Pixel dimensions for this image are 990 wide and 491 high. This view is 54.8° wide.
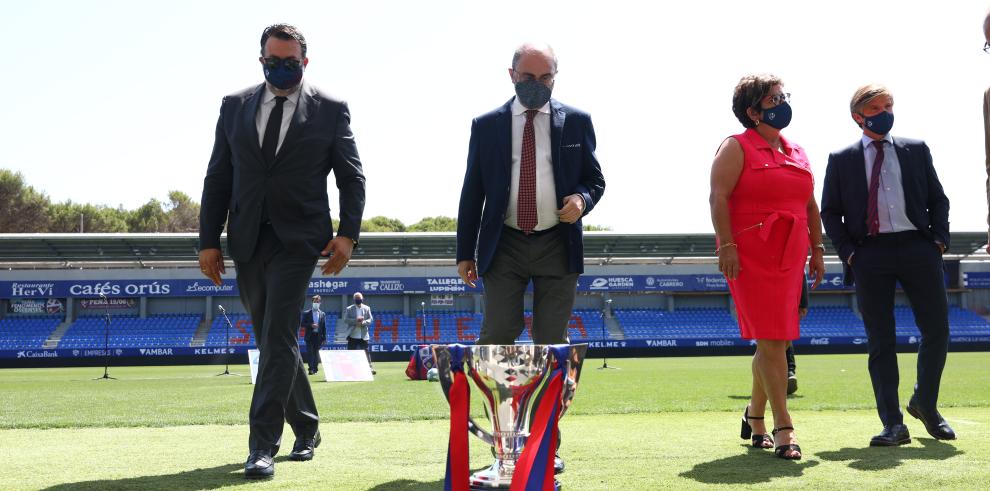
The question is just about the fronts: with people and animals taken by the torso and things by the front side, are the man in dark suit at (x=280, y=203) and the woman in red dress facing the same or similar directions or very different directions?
same or similar directions

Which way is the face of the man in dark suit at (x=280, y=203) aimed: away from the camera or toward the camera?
toward the camera

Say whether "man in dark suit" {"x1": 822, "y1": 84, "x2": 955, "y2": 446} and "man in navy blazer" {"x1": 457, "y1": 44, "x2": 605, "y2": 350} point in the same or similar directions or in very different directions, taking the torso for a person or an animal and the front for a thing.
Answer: same or similar directions

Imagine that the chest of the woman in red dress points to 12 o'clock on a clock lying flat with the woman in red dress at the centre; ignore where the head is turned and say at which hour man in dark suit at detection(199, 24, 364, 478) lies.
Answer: The man in dark suit is roughly at 4 o'clock from the woman in red dress.

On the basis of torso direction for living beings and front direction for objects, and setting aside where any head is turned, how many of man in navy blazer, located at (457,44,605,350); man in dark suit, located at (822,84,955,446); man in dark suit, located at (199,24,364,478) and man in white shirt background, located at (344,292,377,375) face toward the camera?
4

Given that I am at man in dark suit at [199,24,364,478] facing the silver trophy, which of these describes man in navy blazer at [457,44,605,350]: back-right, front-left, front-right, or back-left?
front-left

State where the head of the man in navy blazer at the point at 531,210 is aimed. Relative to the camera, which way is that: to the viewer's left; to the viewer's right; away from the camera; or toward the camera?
toward the camera

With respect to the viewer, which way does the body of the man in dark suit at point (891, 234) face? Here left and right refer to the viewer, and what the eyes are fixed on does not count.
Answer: facing the viewer

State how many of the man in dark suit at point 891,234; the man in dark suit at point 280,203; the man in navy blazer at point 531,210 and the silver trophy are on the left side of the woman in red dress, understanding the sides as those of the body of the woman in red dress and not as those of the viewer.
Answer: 1

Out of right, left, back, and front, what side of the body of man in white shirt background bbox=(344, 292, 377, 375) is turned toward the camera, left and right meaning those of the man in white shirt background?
front

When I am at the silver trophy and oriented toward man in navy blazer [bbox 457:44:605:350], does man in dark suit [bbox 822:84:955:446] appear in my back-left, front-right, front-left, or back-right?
front-right

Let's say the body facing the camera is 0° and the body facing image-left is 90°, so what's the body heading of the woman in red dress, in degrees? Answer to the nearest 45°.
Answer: approximately 315°

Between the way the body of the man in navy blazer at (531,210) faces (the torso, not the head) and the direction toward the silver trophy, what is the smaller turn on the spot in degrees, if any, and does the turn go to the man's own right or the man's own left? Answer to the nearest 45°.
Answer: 0° — they already face it
